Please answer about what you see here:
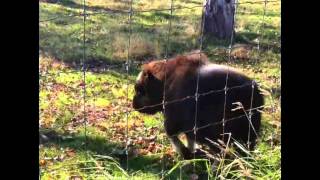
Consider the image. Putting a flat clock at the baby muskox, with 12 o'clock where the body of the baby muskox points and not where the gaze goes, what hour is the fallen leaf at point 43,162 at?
The fallen leaf is roughly at 12 o'clock from the baby muskox.

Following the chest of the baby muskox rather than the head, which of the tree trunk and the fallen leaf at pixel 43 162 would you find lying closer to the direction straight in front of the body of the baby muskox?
the fallen leaf

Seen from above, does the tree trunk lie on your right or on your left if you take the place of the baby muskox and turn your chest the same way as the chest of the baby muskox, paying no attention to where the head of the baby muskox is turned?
on your right

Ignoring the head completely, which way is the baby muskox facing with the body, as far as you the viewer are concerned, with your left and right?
facing to the left of the viewer
